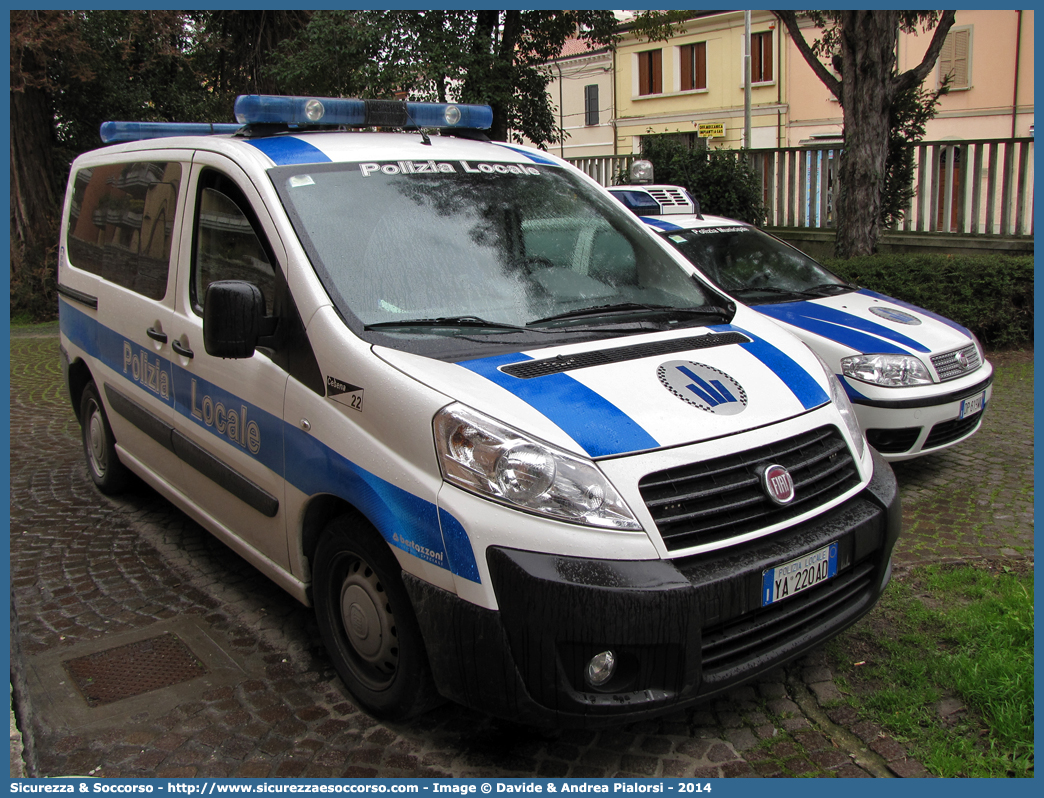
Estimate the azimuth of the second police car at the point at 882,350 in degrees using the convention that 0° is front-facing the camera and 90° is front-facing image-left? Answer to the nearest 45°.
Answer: approximately 315°

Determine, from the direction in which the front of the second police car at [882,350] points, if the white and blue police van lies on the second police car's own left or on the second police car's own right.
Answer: on the second police car's own right

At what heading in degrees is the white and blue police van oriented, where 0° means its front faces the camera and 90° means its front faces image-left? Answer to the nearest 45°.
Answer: approximately 315°

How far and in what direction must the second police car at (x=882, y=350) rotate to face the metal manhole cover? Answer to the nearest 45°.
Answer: approximately 90° to its right
